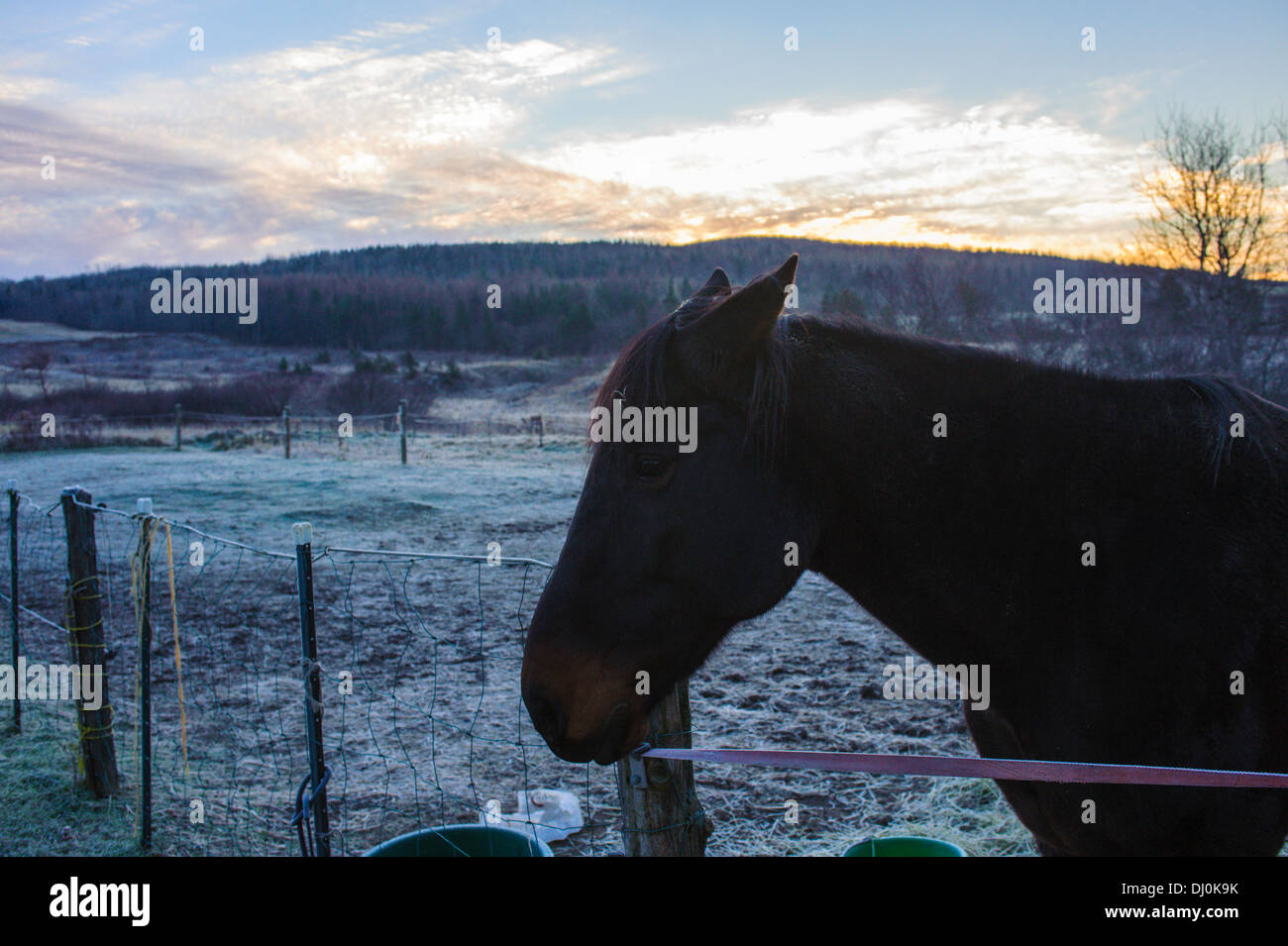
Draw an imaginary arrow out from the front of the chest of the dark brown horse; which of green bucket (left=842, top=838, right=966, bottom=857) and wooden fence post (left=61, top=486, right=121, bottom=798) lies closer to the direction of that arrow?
the wooden fence post

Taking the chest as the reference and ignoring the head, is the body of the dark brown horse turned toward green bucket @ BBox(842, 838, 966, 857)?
no

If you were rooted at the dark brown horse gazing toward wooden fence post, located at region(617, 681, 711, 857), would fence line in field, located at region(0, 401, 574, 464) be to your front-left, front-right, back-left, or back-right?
front-right

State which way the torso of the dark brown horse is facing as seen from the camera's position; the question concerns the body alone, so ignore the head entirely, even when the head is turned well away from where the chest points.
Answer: to the viewer's left

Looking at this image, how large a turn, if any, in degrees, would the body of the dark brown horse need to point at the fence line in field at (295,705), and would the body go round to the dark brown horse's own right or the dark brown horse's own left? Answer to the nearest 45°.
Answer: approximately 45° to the dark brown horse's own right

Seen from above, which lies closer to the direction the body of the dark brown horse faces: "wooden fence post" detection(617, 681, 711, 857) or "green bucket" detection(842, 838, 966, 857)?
the wooden fence post
